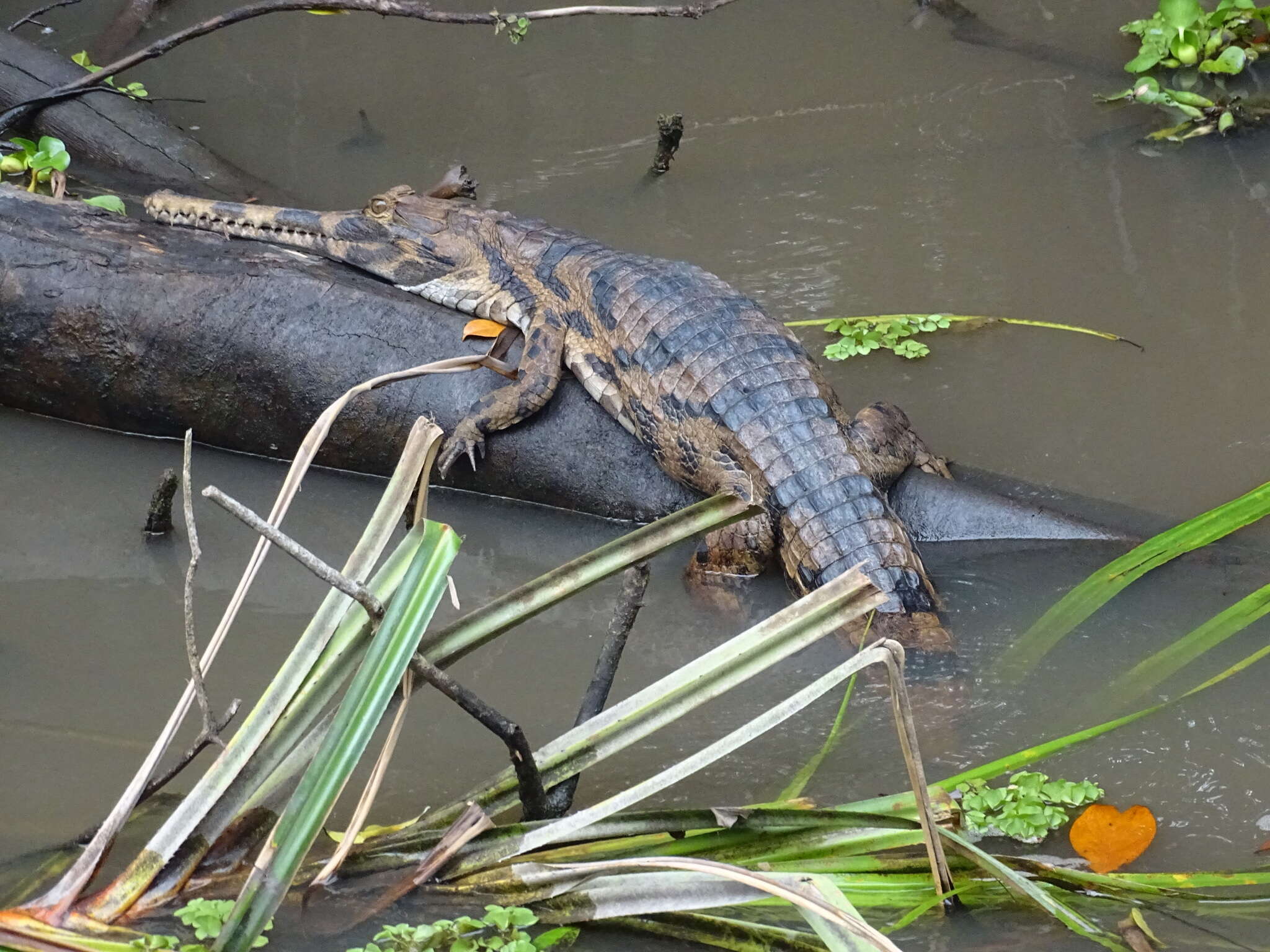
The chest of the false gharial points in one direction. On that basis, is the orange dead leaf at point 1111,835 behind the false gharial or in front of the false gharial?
behind

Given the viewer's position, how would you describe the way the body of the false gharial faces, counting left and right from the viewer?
facing away from the viewer and to the left of the viewer

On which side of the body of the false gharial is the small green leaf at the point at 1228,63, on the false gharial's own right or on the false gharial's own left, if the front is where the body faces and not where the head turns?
on the false gharial's own right

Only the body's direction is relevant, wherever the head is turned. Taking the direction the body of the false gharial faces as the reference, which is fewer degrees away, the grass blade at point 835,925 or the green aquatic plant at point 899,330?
the green aquatic plant

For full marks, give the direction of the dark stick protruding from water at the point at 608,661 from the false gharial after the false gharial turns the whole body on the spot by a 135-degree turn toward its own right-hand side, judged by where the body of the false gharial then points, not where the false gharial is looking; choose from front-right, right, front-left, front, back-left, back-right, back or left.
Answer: right

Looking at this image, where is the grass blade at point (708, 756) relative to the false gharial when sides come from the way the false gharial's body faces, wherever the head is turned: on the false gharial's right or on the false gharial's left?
on the false gharial's left

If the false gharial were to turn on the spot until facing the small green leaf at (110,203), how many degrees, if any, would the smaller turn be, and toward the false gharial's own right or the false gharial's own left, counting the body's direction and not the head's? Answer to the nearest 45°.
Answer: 0° — it already faces it

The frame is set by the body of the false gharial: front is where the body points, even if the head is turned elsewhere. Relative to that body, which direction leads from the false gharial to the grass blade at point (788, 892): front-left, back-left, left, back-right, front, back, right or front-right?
back-left

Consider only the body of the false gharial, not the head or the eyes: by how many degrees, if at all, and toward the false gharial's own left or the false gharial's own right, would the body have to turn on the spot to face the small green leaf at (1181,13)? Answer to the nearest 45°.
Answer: approximately 90° to the false gharial's own right

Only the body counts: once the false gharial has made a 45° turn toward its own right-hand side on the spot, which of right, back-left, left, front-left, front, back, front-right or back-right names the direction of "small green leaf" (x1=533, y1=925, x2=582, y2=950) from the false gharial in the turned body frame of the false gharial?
back

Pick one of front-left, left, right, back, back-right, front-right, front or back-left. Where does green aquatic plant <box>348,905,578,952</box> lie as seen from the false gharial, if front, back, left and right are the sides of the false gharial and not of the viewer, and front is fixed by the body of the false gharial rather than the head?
back-left

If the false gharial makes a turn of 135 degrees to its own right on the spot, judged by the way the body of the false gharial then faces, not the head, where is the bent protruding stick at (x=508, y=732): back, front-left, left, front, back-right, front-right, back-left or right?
right

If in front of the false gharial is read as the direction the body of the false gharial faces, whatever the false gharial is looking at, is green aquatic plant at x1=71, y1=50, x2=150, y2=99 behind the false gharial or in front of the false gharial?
in front

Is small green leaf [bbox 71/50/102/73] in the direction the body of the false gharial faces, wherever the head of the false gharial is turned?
yes
